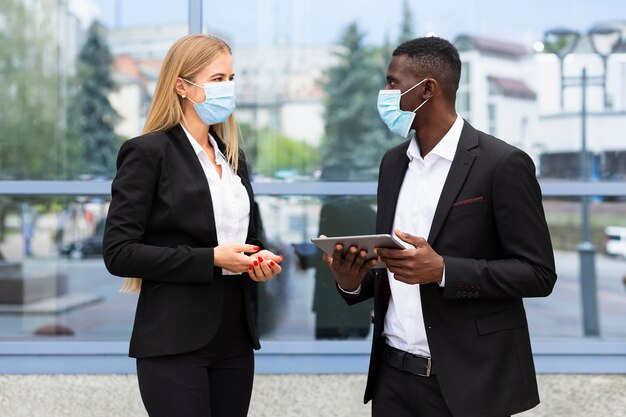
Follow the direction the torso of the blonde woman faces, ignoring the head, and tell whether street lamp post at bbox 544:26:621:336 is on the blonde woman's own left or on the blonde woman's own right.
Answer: on the blonde woman's own left

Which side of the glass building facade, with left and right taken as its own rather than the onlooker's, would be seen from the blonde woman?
front

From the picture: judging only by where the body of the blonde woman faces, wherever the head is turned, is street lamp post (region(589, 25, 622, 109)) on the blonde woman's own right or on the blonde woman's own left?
on the blonde woman's own left

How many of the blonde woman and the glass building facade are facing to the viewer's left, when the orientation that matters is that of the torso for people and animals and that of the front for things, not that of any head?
0

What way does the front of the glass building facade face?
toward the camera

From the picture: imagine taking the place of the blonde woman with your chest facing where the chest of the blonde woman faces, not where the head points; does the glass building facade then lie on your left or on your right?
on your left

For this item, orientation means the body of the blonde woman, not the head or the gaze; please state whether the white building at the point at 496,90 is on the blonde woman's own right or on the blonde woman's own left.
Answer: on the blonde woman's own left
